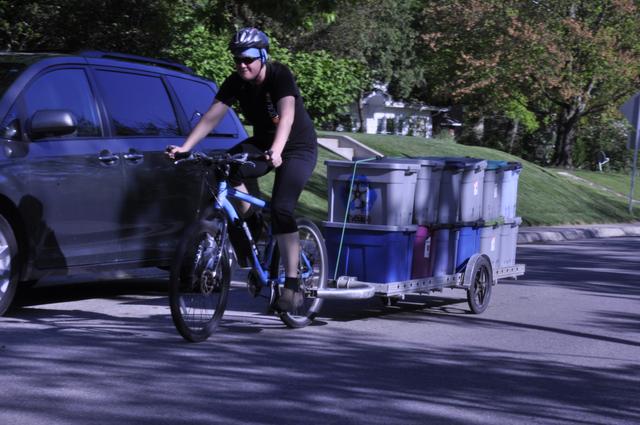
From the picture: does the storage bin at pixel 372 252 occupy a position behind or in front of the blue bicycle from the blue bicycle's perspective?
behind

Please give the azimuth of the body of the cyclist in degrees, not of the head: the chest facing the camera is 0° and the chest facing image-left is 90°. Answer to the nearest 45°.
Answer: approximately 45°

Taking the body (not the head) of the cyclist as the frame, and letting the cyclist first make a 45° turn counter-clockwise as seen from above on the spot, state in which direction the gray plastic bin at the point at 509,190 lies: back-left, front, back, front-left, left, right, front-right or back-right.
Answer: back-left

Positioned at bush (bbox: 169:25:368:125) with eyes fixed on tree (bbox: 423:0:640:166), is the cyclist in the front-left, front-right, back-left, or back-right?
back-right

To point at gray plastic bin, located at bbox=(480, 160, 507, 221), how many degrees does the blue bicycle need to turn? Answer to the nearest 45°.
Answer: approximately 180°

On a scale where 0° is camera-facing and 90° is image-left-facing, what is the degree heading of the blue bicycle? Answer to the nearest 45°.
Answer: approximately 45°

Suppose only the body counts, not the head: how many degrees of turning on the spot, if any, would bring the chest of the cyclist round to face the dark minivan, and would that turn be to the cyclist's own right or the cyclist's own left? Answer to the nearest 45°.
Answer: approximately 90° to the cyclist's own right

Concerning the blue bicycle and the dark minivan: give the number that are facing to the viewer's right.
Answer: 0

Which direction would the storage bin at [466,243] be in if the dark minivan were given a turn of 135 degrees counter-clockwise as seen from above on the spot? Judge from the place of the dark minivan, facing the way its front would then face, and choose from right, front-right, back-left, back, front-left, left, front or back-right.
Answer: front

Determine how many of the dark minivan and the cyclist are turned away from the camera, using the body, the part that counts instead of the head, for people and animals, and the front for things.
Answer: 0

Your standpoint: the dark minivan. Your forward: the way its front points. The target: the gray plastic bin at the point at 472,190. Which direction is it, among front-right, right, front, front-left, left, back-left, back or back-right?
back-left

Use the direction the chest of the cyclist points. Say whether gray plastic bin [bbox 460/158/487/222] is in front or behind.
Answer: behind

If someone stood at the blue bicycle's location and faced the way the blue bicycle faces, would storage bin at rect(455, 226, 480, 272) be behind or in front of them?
behind

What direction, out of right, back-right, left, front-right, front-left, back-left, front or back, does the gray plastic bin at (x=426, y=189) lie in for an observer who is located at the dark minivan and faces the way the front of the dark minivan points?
back-left

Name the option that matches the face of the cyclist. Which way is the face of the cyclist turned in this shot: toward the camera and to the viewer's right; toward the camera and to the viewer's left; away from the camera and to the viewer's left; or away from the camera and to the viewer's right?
toward the camera and to the viewer's left

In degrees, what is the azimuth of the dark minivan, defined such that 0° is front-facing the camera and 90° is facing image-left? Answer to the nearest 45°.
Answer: approximately 45°
